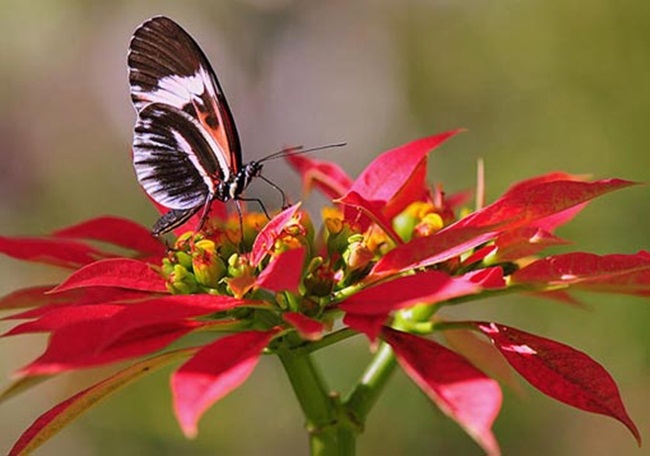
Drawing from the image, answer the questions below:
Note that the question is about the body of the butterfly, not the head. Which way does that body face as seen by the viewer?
to the viewer's right

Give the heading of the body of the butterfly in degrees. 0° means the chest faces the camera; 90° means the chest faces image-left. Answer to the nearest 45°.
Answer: approximately 270°
